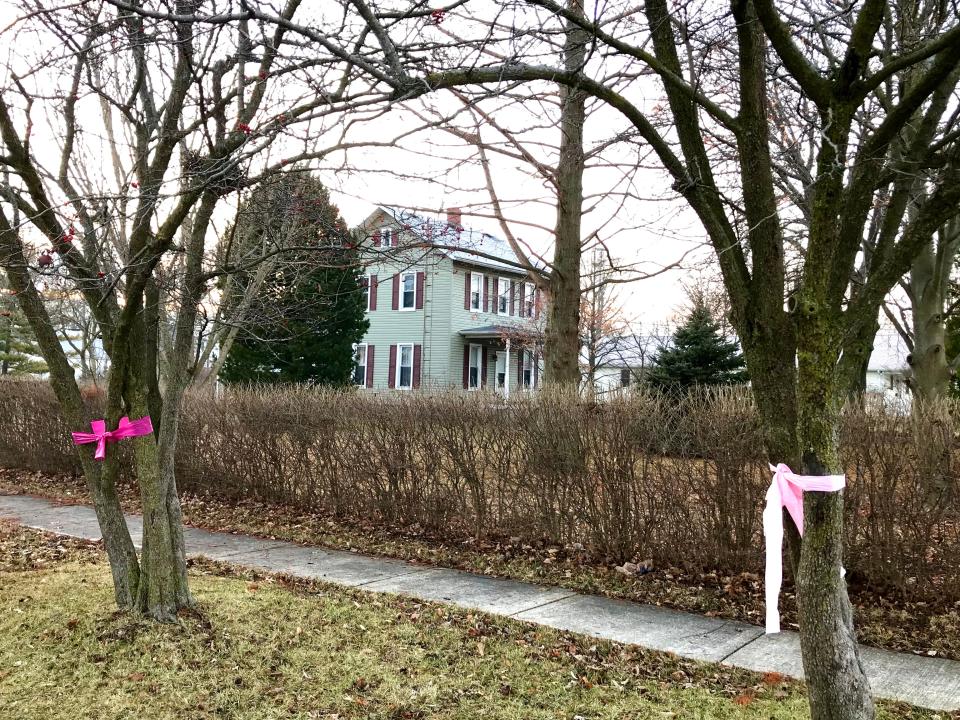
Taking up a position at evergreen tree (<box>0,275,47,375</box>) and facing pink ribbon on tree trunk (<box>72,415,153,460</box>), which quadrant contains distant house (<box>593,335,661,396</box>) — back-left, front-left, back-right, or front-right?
front-left

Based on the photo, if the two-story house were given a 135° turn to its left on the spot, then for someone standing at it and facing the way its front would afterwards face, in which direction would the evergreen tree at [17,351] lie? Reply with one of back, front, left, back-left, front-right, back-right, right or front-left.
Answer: left

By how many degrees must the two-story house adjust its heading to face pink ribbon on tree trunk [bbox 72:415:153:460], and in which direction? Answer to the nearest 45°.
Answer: approximately 45° to its right

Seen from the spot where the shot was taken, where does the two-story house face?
facing the viewer and to the right of the viewer

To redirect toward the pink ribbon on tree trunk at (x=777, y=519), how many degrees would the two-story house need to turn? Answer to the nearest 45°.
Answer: approximately 45° to its right
